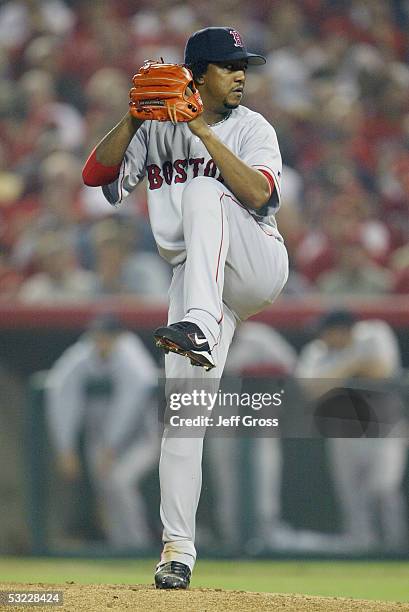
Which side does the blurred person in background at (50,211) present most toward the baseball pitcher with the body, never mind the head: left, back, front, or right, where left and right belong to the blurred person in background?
front

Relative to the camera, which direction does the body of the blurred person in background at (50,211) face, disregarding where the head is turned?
toward the camera

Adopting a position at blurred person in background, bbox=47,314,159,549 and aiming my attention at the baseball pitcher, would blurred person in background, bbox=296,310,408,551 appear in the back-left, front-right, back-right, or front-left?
front-left

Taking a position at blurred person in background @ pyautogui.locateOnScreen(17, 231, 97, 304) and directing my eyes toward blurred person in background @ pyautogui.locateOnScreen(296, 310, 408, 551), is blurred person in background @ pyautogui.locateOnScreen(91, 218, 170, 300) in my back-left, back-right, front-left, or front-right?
front-left

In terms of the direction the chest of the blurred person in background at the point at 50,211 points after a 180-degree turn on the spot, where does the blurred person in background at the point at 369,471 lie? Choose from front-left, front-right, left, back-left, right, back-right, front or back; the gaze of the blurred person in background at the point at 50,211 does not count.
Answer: back-right
